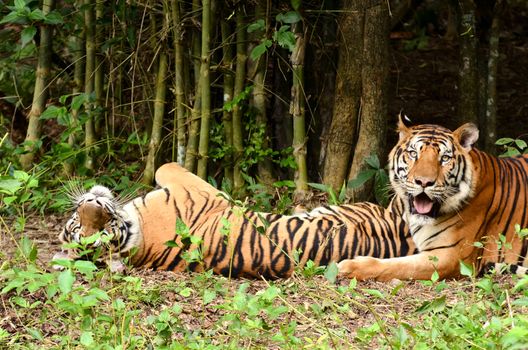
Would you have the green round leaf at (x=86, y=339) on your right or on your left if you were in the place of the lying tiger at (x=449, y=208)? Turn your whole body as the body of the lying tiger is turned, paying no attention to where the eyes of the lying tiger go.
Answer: on your left

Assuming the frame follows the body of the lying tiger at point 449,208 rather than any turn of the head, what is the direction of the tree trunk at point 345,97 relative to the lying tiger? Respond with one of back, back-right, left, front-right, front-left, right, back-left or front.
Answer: front-right

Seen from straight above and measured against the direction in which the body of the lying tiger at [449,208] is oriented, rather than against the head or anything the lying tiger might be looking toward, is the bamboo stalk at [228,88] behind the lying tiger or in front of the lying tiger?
in front

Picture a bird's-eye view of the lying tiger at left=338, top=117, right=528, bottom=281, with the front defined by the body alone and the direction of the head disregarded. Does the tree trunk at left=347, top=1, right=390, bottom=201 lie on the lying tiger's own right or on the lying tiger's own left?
on the lying tiger's own right

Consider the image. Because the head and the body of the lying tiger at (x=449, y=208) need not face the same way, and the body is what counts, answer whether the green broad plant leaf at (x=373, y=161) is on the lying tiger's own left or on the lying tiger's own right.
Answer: on the lying tiger's own right

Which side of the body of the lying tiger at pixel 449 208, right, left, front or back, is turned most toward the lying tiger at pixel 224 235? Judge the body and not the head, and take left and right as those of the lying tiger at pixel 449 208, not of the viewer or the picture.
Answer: front

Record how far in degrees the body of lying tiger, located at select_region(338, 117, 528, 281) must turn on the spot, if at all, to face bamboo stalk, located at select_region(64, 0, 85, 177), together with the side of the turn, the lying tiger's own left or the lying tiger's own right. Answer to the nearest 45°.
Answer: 0° — it already faces it

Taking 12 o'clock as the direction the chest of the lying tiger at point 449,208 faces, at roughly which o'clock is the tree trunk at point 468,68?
The tree trunk is roughly at 3 o'clock from the lying tiger.

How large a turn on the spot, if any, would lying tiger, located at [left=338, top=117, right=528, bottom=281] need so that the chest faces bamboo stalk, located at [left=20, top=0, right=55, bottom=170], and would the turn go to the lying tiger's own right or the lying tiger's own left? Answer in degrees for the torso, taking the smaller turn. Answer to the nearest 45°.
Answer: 0° — it already faces it

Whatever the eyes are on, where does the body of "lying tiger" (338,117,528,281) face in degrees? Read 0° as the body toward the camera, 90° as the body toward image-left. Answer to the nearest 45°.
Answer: approximately 90°
